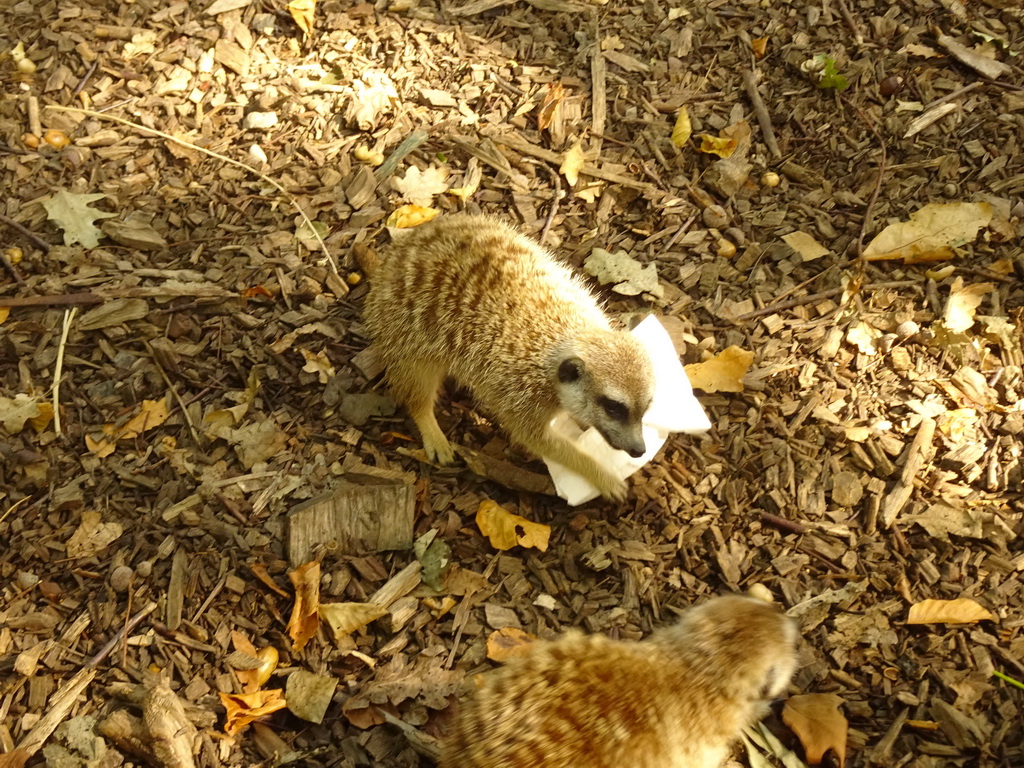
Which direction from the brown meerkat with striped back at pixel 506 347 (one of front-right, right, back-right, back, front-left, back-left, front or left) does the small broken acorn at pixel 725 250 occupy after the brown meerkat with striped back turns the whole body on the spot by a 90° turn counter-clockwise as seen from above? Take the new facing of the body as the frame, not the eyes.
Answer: front

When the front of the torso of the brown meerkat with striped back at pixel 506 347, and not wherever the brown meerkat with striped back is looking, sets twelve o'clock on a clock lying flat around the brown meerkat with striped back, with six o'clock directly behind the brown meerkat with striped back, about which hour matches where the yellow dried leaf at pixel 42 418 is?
The yellow dried leaf is roughly at 4 o'clock from the brown meerkat with striped back.

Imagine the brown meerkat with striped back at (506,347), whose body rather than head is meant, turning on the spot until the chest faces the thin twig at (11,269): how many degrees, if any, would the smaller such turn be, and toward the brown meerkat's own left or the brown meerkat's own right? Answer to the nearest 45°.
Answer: approximately 135° to the brown meerkat's own right

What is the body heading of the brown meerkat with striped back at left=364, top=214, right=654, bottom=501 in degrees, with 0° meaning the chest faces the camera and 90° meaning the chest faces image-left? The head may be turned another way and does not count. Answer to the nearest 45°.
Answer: approximately 315°

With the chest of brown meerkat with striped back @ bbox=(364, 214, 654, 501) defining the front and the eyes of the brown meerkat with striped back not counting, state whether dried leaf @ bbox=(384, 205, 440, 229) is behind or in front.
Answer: behind

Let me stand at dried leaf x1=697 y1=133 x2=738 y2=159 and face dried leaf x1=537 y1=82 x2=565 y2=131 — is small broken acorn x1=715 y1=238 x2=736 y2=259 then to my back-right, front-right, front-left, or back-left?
back-left

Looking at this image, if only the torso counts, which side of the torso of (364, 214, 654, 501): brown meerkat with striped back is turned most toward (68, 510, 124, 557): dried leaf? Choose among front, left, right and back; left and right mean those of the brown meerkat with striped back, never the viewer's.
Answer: right

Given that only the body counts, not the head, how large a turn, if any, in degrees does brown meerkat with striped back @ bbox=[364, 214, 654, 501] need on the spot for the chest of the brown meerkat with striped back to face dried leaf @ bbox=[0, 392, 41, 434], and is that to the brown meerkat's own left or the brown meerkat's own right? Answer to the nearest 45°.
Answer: approximately 135° to the brown meerkat's own right

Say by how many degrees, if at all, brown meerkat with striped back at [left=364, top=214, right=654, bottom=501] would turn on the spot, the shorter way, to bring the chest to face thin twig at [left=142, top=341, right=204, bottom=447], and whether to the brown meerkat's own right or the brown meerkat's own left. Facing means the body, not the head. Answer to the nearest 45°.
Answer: approximately 135° to the brown meerkat's own right

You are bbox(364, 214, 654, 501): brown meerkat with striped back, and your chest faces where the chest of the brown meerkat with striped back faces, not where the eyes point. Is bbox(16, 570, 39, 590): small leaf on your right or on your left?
on your right

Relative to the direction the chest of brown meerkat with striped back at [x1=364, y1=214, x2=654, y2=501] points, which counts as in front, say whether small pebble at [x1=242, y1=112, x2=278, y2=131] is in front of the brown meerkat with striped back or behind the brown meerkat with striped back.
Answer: behind

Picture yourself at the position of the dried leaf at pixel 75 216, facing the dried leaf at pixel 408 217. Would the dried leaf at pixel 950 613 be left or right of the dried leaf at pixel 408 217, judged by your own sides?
right

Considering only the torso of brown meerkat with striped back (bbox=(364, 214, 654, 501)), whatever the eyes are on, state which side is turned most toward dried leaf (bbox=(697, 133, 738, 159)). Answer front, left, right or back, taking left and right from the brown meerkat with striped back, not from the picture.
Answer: left
